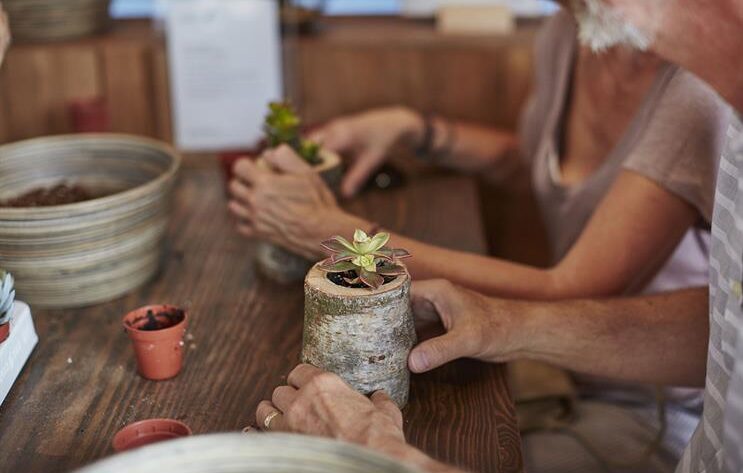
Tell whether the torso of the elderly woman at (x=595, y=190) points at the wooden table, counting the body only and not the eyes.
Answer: yes

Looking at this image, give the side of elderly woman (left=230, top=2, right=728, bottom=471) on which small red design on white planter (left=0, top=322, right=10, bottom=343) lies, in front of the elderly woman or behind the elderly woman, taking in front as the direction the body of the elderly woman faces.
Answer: in front

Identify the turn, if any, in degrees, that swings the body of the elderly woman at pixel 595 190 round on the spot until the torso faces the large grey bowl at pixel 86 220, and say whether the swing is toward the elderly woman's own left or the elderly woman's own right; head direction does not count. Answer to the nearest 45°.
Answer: approximately 45° to the elderly woman's own right

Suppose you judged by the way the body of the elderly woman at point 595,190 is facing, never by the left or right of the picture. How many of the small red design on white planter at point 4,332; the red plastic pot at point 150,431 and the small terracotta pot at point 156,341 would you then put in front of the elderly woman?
3

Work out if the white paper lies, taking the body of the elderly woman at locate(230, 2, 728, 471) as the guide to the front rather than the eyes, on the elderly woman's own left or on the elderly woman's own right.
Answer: on the elderly woman's own right

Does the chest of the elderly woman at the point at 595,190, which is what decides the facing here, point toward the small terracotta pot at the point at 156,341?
yes

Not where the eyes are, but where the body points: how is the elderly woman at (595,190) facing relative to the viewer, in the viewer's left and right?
facing the viewer and to the left of the viewer

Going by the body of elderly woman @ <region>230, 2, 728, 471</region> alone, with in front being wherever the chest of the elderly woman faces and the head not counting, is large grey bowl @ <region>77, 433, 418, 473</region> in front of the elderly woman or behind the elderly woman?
in front

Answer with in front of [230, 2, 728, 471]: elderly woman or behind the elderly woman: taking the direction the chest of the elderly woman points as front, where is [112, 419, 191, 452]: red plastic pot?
in front

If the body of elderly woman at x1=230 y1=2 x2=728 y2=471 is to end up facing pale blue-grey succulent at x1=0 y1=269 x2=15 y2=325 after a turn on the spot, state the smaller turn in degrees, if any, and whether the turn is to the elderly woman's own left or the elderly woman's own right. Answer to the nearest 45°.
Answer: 0° — they already face it

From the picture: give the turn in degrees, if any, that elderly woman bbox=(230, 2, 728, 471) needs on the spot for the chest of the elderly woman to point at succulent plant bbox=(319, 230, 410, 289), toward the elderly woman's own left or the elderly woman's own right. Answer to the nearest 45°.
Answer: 0° — they already face it
